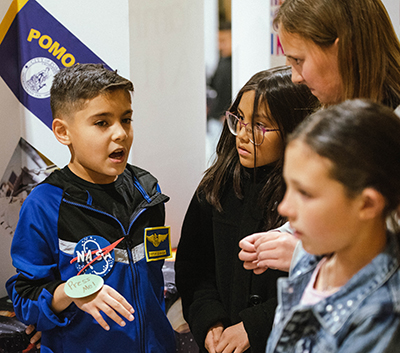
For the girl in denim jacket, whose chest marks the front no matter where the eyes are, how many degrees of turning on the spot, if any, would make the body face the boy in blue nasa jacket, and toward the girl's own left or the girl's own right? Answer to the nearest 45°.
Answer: approximately 90° to the girl's own right

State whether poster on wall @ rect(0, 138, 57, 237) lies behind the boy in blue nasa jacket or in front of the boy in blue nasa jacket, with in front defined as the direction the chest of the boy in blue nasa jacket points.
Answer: behind

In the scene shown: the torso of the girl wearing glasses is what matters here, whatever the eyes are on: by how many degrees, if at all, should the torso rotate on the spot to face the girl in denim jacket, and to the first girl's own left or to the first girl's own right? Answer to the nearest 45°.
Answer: approximately 45° to the first girl's own left

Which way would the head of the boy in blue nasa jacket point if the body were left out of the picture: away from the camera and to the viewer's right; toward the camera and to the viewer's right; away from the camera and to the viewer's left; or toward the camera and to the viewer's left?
toward the camera and to the viewer's right

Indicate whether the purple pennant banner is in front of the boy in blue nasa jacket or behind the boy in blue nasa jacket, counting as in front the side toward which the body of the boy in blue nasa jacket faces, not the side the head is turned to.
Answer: behind

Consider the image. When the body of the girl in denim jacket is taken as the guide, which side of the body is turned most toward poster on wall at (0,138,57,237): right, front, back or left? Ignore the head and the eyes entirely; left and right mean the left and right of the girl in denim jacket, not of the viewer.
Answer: right

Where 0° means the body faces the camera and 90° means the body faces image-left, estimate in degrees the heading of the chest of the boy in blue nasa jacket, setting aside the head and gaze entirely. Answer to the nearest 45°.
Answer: approximately 315°

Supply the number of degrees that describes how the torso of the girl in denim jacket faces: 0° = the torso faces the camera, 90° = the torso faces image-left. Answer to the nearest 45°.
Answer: approximately 45°

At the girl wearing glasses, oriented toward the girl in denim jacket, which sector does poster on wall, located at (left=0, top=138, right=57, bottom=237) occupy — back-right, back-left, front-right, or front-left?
back-right

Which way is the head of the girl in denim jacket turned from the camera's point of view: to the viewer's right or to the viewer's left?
to the viewer's left
